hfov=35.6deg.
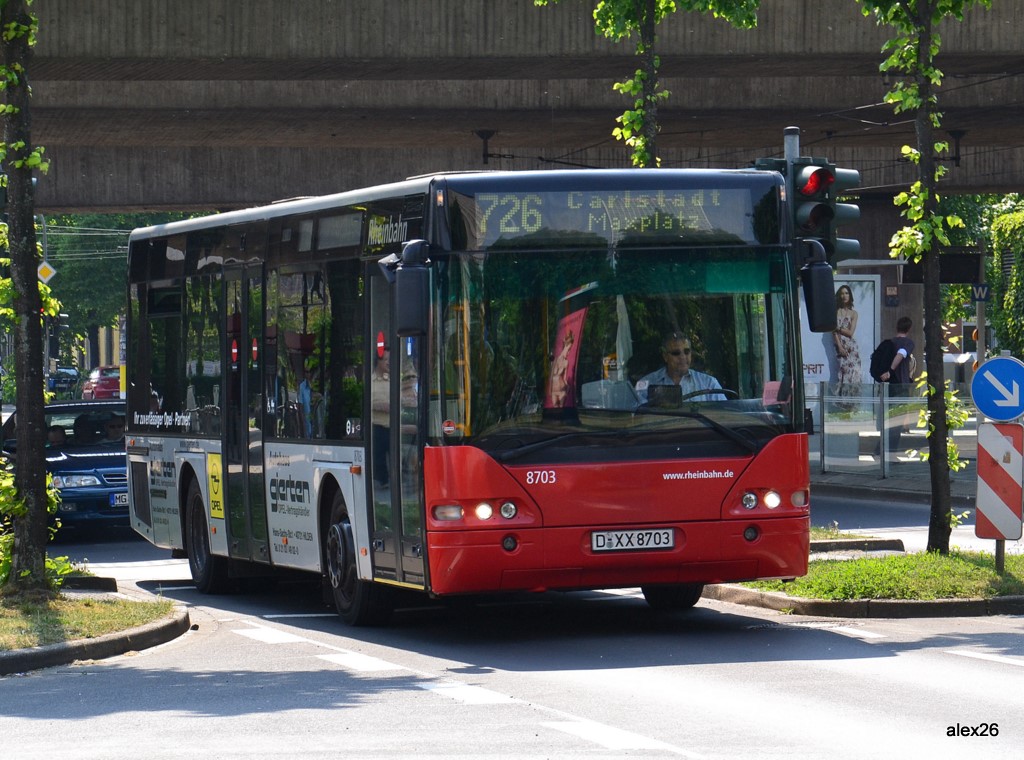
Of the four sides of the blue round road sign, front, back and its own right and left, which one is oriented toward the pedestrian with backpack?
back

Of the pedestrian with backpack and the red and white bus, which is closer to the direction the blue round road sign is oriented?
the red and white bus

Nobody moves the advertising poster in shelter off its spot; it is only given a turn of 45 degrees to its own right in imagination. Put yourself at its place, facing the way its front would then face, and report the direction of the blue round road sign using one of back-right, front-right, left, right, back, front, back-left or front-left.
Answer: front-left

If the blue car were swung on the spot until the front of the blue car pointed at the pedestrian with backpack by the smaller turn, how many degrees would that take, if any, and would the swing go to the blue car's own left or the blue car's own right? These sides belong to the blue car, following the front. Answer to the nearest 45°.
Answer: approximately 45° to the blue car's own left

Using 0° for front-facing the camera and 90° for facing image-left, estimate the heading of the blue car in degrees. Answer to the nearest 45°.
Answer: approximately 315°

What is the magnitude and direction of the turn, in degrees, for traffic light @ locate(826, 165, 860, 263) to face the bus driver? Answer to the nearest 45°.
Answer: approximately 90° to its right

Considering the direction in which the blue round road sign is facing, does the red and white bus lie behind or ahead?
ahead

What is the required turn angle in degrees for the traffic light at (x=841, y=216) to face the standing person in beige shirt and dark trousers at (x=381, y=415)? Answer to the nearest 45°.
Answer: approximately 135° to its right

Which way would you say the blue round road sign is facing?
toward the camera

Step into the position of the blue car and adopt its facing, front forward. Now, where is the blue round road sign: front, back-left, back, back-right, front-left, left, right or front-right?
front
